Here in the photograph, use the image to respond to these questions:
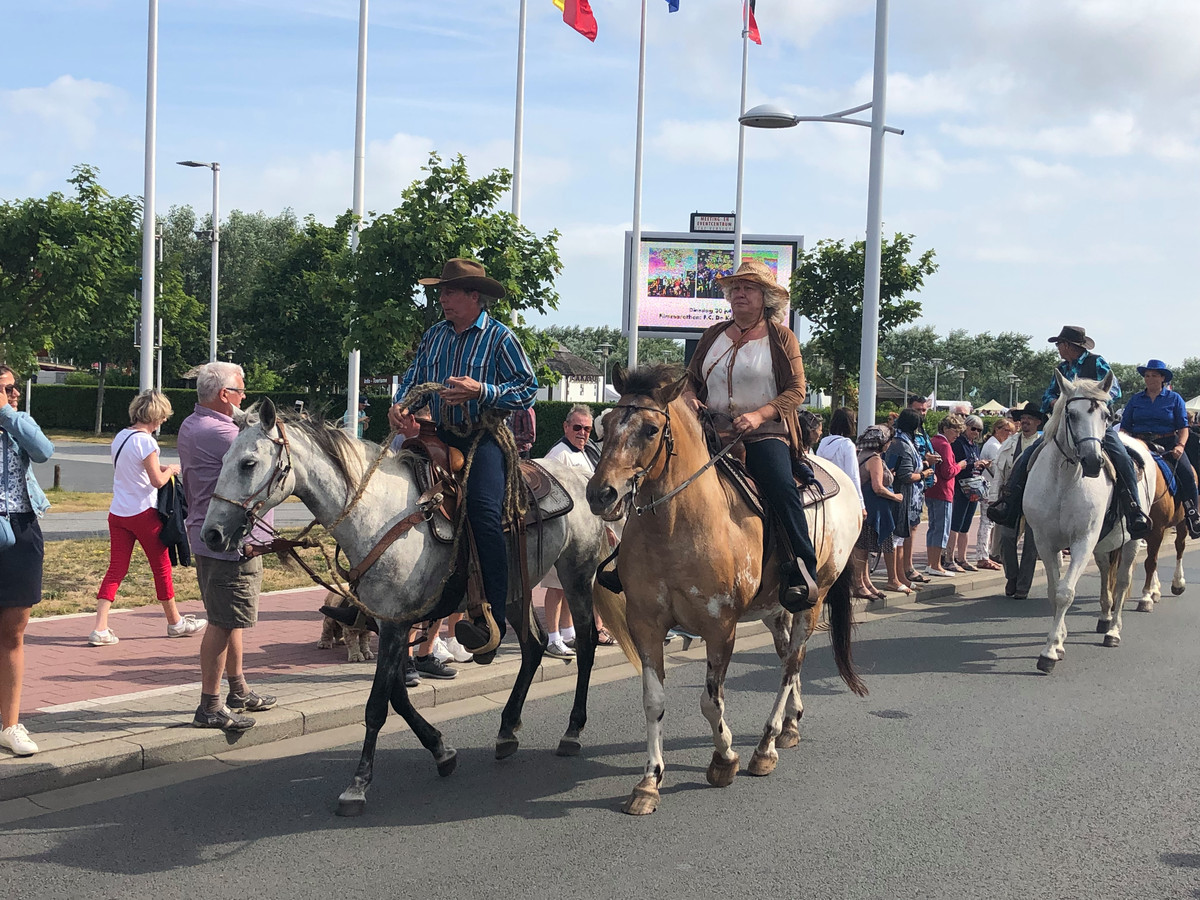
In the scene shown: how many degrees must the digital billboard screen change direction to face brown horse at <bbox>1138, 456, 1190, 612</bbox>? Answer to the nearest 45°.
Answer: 0° — it already faces it

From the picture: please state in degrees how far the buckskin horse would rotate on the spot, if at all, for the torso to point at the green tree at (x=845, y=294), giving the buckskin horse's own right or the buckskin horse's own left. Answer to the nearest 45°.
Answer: approximately 135° to the buckskin horse's own right

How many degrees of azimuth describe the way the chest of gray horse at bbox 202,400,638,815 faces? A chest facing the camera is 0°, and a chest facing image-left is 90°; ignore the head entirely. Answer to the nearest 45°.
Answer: approximately 45°

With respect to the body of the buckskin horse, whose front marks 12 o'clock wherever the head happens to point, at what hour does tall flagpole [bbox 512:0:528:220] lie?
The tall flagpole is roughly at 4 o'clock from the buckskin horse.

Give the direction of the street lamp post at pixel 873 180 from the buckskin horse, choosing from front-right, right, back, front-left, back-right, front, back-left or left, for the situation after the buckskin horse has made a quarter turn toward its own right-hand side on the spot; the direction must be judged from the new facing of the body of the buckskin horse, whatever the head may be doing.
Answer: front-right

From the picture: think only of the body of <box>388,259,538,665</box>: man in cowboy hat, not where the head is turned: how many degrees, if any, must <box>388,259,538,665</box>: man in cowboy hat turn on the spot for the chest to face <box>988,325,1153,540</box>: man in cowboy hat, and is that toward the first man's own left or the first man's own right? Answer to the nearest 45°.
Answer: approximately 180°

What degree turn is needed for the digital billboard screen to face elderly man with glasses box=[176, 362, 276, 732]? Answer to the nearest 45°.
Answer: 0° — it already faces them

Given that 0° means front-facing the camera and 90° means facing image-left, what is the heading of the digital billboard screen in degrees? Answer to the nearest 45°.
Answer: approximately 0°

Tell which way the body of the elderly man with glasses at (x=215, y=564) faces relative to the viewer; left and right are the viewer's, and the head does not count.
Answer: facing to the right of the viewer
